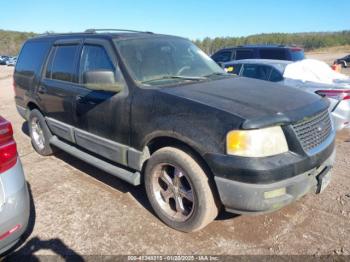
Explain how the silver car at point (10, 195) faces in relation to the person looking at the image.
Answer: facing away from the viewer and to the left of the viewer

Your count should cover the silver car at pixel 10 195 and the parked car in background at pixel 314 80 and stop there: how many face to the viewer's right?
0

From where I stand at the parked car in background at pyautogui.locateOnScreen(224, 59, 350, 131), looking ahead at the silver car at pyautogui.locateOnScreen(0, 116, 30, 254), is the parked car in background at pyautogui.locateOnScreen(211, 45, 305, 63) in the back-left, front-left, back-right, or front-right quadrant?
back-right

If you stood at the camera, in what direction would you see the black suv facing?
facing the viewer and to the right of the viewer

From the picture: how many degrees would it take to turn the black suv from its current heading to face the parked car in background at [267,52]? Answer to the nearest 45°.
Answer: approximately 135° to its left

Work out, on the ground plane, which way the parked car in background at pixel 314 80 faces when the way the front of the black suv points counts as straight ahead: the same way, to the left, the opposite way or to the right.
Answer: the opposite way

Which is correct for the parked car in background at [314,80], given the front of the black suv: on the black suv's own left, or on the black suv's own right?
on the black suv's own left

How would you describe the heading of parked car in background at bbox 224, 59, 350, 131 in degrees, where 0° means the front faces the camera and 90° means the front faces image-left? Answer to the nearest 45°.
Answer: approximately 135°

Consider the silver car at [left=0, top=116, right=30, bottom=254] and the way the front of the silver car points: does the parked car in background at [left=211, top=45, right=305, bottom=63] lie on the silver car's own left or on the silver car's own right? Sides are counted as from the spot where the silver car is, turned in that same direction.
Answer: on the silver car's own right

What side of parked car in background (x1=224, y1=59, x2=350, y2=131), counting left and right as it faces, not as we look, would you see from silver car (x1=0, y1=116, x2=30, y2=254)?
left
